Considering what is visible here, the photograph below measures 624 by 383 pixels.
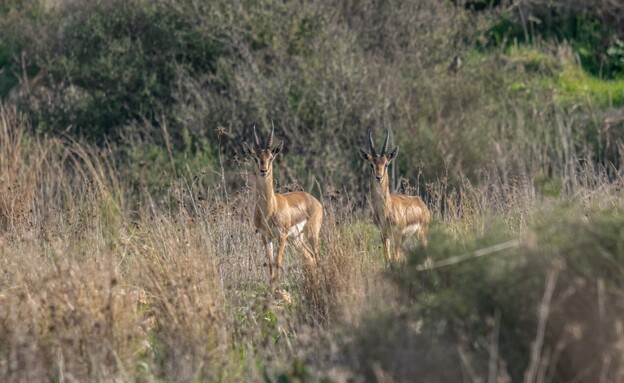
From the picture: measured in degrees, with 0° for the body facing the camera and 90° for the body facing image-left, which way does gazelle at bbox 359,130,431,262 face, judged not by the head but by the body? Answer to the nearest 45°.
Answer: approximately 45°

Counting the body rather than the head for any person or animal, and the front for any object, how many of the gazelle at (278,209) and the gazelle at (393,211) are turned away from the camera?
0

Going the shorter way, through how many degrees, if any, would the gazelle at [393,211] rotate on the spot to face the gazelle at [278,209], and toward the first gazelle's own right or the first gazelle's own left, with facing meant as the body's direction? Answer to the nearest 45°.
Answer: approximately 45° to the first gazelle's own right

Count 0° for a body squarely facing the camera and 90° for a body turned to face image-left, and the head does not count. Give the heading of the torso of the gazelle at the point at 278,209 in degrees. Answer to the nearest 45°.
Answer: approximately 45°

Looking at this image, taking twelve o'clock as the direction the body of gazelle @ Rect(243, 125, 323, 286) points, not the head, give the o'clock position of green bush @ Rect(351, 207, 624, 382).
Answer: The green bush is roughly at 10 o'clock from the gazelle.

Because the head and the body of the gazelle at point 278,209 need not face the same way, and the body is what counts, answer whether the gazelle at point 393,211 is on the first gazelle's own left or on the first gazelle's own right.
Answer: on the first gazelle's own left

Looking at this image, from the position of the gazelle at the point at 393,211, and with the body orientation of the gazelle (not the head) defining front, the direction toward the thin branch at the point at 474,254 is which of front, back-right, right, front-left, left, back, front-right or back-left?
front-left
